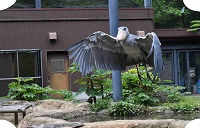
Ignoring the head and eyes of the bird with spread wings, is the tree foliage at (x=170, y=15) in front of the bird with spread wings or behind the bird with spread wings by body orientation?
behind

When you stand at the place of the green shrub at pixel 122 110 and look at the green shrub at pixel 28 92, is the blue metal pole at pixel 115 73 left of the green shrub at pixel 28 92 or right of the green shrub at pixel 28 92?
right

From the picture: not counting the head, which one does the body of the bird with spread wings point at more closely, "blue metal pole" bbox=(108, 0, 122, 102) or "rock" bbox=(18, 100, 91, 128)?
the rock

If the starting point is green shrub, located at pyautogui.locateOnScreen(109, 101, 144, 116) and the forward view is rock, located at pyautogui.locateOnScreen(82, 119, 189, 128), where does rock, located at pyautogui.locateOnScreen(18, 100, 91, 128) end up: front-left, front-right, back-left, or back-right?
front-right

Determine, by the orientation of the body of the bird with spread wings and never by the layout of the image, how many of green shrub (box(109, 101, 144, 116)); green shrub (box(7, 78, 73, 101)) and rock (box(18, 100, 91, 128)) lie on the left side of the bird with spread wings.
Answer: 0

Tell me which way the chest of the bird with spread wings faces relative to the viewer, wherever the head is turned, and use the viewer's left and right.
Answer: facing the viewer and to the left of the viewer

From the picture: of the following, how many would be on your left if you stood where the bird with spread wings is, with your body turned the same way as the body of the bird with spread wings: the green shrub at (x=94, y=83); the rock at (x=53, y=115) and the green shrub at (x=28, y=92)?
0

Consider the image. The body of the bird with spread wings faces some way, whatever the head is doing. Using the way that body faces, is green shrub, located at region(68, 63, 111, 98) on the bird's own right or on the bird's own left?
on the bird's own right

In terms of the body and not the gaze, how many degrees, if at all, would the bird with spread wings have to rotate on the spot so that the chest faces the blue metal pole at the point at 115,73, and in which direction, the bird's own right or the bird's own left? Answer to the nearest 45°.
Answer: approximately 135° to the bird's own right

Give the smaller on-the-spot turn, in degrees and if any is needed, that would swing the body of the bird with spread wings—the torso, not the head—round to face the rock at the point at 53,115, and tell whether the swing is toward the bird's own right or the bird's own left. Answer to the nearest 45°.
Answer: approximately 90° to the bird's own right
